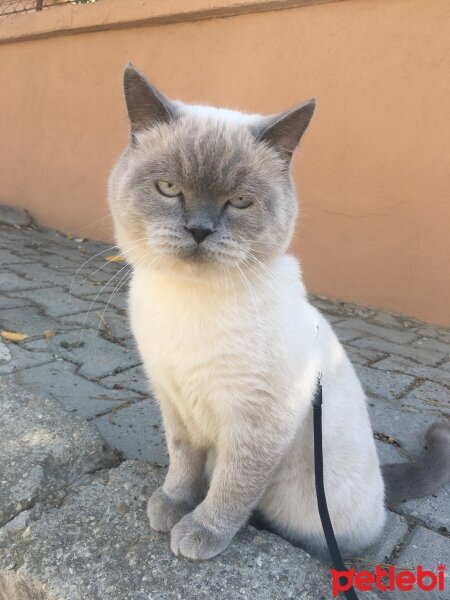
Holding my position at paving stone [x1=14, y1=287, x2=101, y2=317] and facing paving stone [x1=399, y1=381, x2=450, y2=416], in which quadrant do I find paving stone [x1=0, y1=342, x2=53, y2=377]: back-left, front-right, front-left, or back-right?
front-right

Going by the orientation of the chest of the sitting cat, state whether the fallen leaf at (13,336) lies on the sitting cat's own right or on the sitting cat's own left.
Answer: on the sitting cat's own right

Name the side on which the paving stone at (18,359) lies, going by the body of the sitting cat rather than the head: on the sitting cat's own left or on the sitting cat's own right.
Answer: on the sitting cat's own right

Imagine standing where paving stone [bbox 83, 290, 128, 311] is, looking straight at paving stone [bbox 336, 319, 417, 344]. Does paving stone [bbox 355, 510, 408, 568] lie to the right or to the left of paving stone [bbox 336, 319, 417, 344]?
right

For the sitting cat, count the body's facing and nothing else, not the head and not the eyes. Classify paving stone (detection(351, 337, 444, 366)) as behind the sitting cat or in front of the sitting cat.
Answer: behind

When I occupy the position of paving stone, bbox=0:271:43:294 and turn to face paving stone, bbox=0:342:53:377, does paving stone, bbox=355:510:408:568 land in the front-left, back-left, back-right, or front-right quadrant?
front-left

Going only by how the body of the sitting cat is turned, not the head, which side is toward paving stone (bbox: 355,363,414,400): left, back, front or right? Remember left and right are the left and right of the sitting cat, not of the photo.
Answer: back

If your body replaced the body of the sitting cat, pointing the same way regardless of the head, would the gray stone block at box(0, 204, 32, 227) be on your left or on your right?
on your right

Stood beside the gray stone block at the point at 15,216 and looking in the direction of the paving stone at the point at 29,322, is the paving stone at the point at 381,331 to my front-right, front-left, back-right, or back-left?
front-left

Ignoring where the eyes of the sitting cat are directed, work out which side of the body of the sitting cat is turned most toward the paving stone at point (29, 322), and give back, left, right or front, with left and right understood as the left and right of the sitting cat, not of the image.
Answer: right

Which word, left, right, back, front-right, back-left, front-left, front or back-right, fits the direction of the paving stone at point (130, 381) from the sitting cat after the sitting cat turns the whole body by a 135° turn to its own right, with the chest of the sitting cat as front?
front-left

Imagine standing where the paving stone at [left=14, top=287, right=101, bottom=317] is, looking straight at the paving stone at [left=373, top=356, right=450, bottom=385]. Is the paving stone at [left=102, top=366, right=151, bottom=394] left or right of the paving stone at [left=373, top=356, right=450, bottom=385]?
right

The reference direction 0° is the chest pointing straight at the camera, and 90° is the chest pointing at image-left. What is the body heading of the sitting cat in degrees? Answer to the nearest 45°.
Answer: approximately 45°

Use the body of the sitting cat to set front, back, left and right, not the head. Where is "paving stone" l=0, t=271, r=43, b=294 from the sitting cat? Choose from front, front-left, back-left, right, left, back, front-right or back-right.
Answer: right
